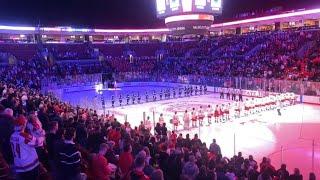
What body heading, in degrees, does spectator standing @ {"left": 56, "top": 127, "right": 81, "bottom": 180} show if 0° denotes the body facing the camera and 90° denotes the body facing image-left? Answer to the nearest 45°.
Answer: approximately 225°

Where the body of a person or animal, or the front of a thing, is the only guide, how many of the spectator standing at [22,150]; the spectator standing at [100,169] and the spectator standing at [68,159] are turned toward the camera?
0

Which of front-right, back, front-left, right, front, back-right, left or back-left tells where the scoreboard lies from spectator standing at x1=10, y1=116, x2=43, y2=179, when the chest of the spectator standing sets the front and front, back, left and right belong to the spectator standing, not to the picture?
front

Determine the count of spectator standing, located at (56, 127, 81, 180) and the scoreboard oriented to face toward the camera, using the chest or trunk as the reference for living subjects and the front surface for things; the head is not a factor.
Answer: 1

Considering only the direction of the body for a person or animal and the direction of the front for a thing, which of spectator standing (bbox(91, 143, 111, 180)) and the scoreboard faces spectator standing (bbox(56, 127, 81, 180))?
the scoreboard

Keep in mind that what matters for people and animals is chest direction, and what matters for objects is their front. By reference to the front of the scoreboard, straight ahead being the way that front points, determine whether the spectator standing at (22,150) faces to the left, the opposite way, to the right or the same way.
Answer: the opposite way

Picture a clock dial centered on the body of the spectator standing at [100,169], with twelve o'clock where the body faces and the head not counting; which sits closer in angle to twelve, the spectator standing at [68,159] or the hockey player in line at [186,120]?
the hockey player in line

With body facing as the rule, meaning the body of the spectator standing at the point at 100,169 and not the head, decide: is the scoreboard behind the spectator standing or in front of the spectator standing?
in front

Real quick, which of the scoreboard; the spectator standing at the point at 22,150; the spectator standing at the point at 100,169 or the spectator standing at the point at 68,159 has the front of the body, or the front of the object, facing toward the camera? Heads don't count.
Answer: the scoreboard

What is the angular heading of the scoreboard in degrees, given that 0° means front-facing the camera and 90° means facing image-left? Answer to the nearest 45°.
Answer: approximately 0°

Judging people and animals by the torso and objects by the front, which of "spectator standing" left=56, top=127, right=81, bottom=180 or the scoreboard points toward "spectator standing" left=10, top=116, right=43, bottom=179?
the scoreboard

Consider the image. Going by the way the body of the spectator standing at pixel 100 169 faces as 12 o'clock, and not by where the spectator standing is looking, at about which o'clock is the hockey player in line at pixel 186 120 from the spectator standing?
The hockey player in line is roughly at 11 o'clock from the spectator standing.

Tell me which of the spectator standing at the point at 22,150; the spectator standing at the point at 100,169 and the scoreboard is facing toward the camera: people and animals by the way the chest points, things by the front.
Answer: the scoreboard

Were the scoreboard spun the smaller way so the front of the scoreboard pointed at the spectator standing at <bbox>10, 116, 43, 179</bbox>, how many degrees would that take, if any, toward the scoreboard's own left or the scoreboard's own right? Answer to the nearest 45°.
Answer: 0° — it already faces them

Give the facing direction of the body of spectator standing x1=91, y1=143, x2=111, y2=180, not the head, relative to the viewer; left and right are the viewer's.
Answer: facing away from the viewer and to the right of the viewer

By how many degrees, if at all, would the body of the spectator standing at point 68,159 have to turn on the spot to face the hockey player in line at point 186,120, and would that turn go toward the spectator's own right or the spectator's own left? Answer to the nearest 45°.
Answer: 0° — they already face them
